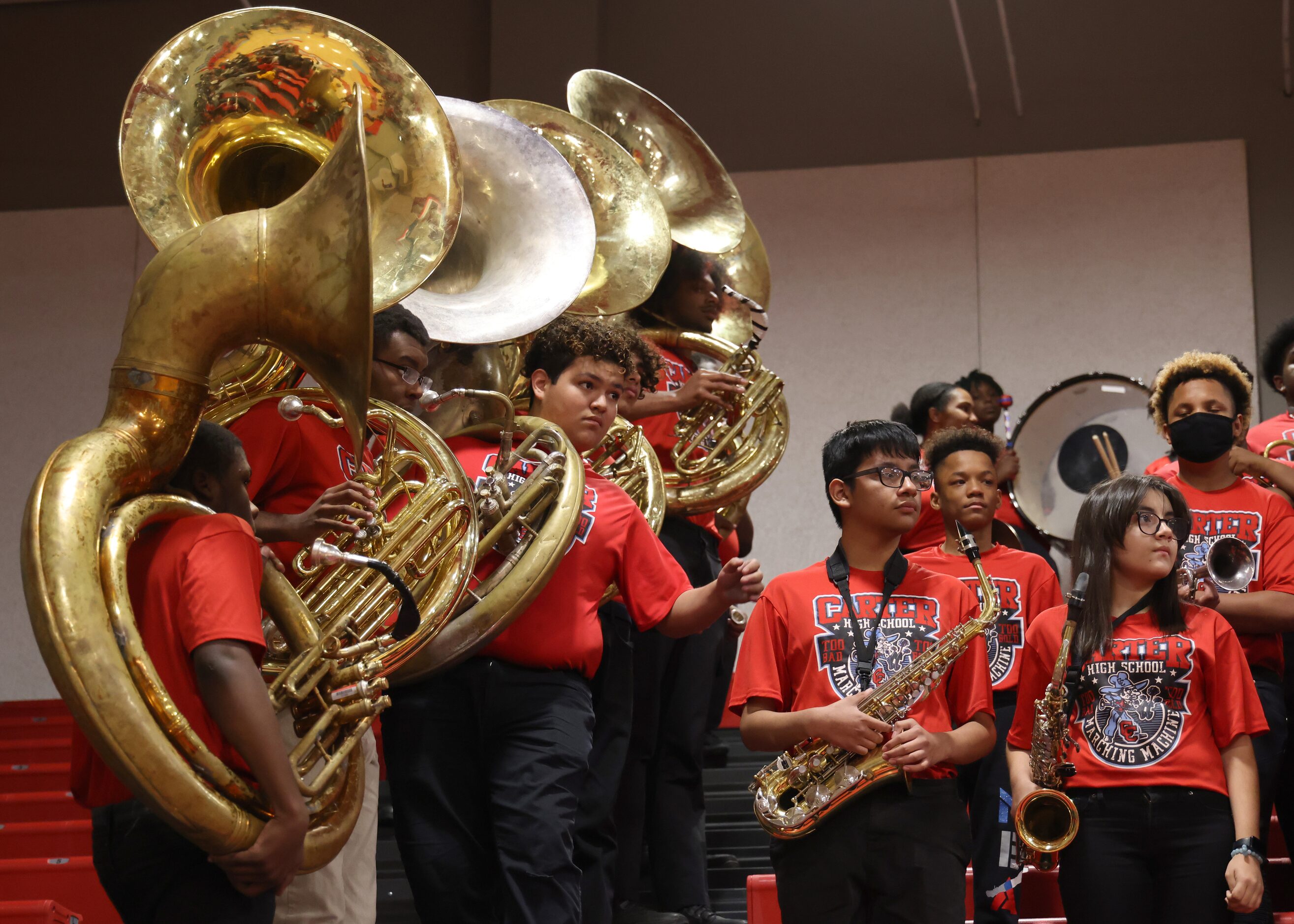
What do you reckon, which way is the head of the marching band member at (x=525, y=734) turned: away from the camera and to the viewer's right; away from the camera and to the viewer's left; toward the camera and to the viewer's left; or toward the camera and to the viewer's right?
toward the camera and to the viewer's right

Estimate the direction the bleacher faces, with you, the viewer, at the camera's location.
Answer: facing the viewer

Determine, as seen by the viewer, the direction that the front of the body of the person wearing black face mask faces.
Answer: toward the camera

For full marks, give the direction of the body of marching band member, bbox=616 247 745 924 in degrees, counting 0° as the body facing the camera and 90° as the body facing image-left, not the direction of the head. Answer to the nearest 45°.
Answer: approximately 315°

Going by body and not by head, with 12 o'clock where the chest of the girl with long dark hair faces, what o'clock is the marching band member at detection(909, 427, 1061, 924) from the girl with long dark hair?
The marching band member is roughly at 5 o'clock from the girl with long dark hair.

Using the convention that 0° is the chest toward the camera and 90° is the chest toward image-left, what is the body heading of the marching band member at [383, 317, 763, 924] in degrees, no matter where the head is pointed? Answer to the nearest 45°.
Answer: approximately 0°

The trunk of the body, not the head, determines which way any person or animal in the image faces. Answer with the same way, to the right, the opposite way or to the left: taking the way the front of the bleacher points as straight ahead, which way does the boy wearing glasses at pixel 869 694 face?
the same way

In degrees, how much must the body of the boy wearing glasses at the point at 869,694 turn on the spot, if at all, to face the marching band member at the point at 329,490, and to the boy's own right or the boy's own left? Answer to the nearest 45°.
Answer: approximately 90° to the boy's own right

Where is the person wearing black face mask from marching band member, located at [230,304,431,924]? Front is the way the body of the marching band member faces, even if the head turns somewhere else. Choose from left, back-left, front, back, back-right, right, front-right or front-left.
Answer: front-left
